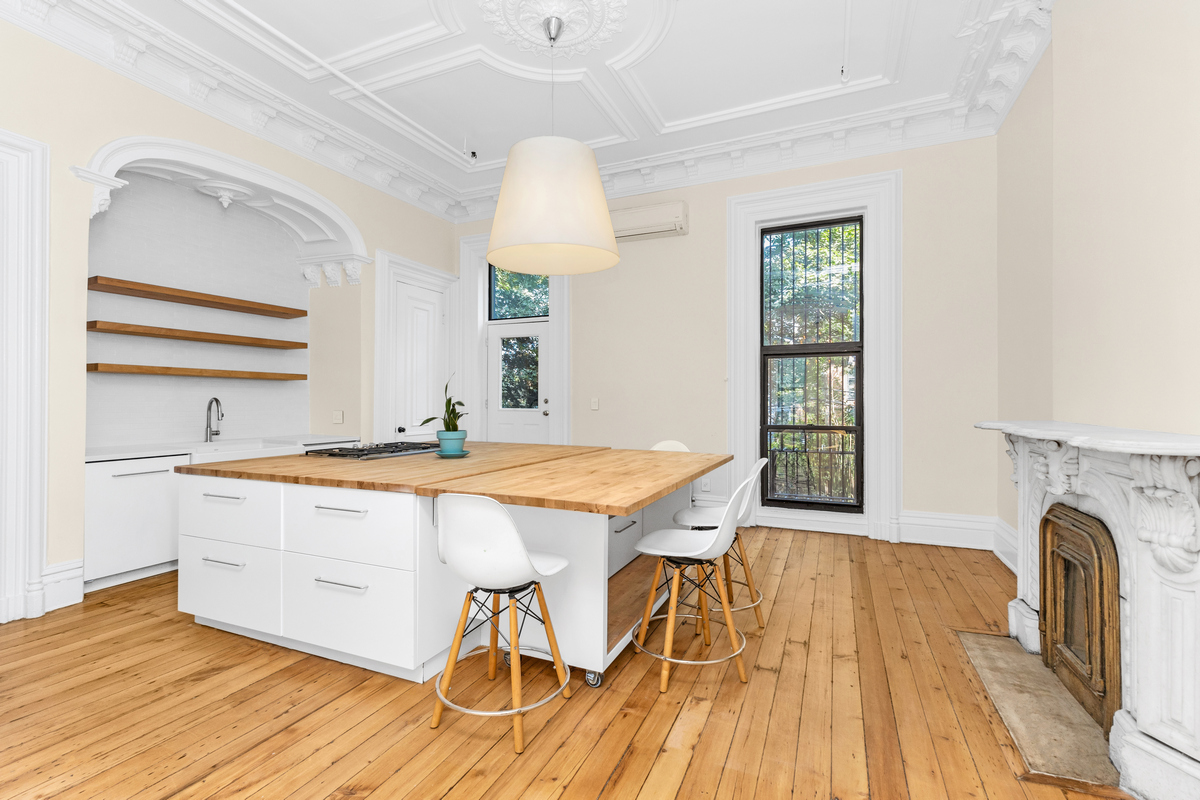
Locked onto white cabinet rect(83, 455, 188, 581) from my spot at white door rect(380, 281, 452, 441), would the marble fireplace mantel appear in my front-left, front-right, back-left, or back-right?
front-left

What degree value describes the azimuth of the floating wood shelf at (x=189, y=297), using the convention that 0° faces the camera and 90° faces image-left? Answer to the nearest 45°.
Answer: approximately 315°

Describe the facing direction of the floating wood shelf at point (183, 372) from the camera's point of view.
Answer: facing the viewer and to the right of the viewer

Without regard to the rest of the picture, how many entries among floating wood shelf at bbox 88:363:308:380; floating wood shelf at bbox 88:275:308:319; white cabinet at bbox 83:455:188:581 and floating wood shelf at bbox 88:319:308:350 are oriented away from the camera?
0

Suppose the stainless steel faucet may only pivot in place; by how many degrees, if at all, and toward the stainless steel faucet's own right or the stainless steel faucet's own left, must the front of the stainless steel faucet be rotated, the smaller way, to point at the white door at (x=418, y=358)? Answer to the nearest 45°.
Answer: approximately 45° to the stainless steel faucet's own left

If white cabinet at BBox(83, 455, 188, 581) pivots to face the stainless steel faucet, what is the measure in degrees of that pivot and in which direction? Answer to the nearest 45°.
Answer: approximately 90° to its left

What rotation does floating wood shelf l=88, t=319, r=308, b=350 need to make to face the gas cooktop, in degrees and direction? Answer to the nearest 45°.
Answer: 0° — it already faces it

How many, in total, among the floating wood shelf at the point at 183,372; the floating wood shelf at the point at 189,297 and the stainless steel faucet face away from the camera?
0

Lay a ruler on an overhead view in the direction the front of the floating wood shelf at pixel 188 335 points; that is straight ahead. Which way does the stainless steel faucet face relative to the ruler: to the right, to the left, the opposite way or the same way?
the same way

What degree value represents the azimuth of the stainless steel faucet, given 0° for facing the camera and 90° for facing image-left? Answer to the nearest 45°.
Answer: approximately 315°

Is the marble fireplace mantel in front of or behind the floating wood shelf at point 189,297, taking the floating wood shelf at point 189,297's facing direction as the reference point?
in front

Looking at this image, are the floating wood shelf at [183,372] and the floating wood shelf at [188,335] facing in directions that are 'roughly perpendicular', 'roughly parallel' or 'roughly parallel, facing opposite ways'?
roughly parallel

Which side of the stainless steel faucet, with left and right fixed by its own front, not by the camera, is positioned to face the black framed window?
front

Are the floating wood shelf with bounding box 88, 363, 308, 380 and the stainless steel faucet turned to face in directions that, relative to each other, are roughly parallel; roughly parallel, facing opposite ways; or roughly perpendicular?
roughly parallel

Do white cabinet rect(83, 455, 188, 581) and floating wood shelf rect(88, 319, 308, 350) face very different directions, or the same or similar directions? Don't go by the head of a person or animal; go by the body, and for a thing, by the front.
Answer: same or similar directions

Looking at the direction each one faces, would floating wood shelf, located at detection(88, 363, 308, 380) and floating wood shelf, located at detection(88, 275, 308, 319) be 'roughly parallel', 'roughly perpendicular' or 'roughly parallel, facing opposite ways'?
roughly parallel

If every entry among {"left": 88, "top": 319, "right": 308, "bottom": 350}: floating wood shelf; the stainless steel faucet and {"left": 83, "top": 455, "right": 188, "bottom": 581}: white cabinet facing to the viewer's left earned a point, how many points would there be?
0
